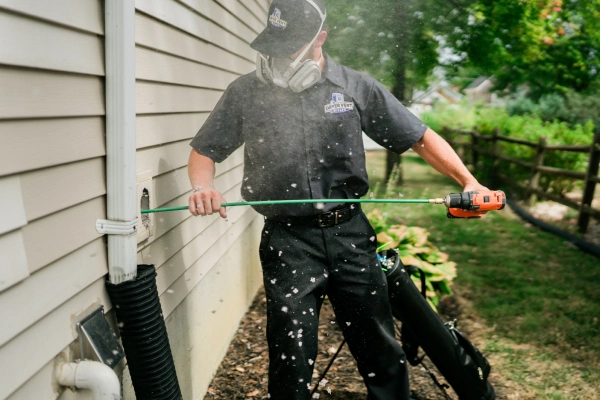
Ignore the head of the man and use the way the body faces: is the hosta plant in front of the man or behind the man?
behind

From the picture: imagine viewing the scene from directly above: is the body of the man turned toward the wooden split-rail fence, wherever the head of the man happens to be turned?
no

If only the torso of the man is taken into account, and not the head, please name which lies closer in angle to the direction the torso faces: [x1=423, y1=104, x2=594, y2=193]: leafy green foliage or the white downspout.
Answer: the white downspout

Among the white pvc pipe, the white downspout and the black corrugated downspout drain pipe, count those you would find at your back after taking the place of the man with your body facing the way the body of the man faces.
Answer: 0

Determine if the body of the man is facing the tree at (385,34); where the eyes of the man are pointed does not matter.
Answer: no

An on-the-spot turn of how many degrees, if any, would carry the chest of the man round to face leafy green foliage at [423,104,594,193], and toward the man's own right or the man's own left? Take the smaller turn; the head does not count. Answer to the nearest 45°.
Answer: approximately 135° to the man's own left

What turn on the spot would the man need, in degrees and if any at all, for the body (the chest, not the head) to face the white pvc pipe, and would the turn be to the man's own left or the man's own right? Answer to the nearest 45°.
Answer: approximately 45° to the man's own right

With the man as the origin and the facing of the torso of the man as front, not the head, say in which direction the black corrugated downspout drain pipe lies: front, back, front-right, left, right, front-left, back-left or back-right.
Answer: front-right

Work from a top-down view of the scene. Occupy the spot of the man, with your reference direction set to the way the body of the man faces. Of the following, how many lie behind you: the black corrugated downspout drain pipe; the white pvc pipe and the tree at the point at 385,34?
1

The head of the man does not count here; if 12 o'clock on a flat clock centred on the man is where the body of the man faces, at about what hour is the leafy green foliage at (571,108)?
The leafy green foliage is roughly at 7 o'clock from the man.

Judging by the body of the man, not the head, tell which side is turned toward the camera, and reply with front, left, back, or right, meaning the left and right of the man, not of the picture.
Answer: front

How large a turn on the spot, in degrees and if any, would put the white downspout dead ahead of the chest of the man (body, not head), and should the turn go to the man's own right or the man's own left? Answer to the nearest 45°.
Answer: approximately 45° to the man's own right

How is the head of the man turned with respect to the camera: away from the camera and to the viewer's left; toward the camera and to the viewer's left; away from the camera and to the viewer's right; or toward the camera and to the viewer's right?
toward the camera and to the viewer's left

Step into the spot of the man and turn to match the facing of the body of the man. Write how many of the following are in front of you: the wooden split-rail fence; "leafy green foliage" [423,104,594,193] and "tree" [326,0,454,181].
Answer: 0
